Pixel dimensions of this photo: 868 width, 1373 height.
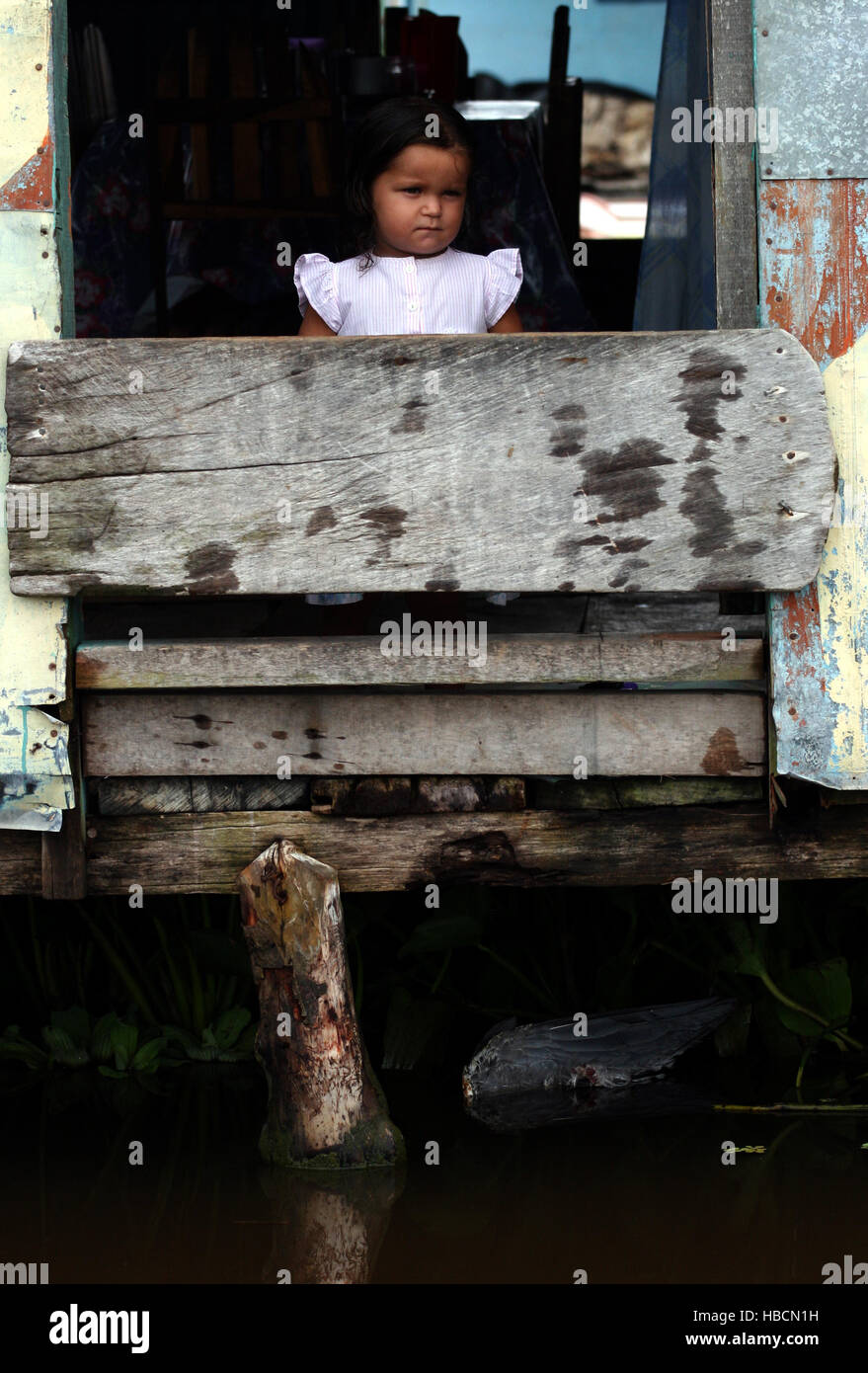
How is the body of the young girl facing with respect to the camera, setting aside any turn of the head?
toward the camera

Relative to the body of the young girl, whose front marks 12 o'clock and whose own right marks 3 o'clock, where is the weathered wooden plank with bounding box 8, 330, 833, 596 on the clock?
The weathered wooden plank is roughly at 12 o'clock from the young girl.

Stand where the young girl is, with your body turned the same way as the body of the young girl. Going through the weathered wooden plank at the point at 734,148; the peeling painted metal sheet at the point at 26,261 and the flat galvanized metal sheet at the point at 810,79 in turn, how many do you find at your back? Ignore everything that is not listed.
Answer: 0

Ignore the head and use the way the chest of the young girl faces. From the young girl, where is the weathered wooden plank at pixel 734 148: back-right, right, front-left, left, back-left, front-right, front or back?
front-left

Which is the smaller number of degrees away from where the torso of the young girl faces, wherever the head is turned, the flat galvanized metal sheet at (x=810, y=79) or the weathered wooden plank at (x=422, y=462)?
the weathered wooden plank
